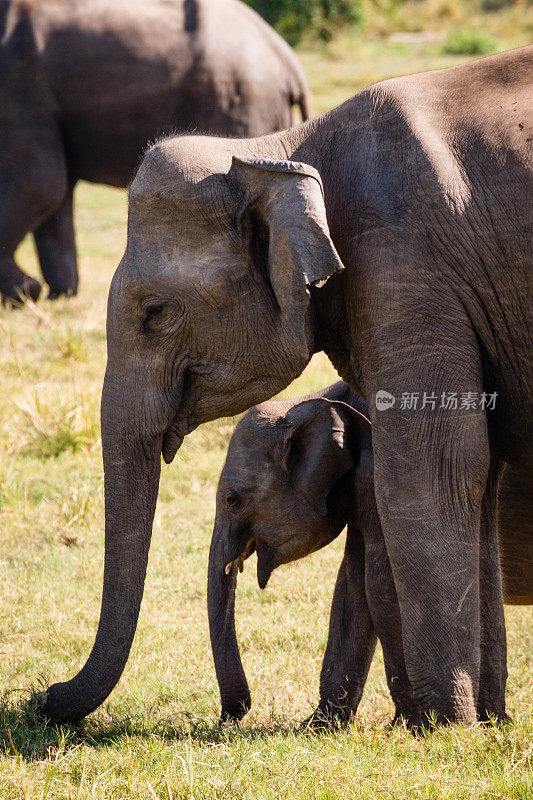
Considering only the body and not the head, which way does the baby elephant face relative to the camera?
to the viewer's left

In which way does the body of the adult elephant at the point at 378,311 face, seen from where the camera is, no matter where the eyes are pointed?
to the viewer's left

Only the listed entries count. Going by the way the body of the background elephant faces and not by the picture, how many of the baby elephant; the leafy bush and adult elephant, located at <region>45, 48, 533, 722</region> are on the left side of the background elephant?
2

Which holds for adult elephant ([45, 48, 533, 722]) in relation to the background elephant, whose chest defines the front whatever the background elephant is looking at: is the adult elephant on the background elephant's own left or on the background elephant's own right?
on the background elephant's own left

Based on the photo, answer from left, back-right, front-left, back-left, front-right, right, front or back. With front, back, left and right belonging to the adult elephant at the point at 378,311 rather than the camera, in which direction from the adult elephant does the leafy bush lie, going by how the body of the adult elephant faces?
right

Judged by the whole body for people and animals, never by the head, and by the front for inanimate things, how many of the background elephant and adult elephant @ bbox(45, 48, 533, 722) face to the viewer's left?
2

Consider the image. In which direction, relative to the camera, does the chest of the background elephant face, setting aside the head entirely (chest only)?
to the viewer's left

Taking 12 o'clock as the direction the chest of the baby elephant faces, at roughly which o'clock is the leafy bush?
The leafy bush is roughly at 3 o'clock from the baby elephant.
